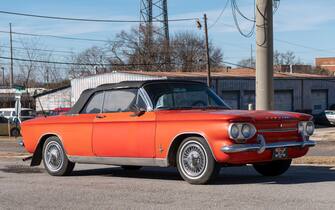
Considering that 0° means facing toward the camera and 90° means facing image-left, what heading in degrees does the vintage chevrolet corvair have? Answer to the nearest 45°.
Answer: approximately 315°

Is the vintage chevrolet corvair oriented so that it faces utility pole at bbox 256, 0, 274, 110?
no
